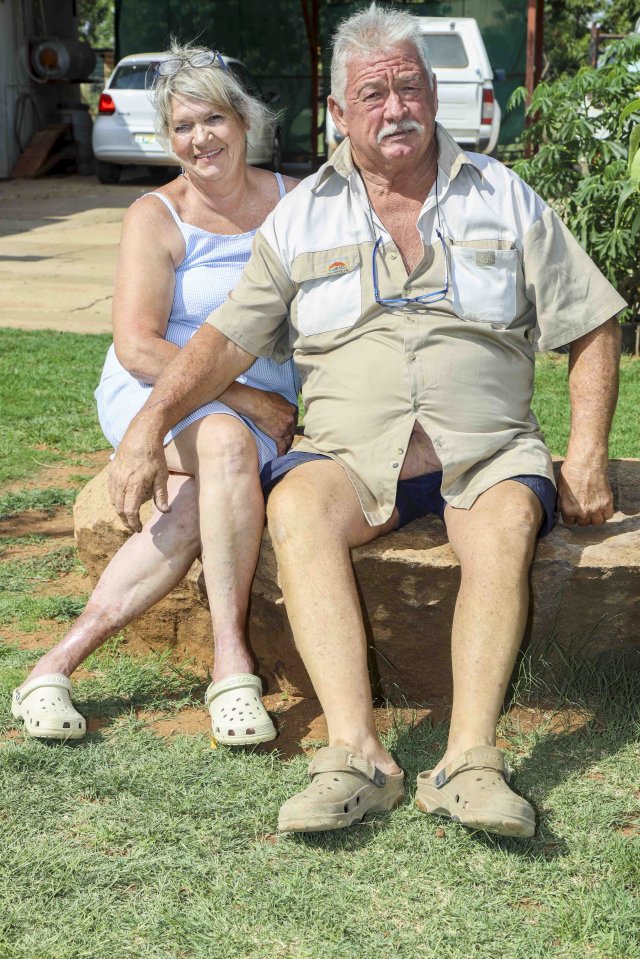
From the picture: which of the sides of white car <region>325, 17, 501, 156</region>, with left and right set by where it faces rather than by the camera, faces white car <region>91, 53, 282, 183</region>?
left

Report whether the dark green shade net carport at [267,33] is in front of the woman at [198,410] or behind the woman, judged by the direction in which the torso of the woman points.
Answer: behind

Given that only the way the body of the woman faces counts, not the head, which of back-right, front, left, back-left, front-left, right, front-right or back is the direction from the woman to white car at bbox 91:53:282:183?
back

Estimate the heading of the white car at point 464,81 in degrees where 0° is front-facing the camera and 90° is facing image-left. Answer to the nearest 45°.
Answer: approximately 180°

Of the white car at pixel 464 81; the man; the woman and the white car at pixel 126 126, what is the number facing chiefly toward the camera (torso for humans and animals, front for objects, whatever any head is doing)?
2

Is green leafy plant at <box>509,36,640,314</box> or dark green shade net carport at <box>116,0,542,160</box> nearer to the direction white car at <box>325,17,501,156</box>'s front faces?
the dark green shade net carport

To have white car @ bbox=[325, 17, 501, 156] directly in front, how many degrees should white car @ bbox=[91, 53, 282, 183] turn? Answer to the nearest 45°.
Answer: approximately 45° to its right

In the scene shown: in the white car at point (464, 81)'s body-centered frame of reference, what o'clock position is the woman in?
The woman is roughly at 6 o'clock from the white car.

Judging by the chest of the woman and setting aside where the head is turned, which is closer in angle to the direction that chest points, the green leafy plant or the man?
the man

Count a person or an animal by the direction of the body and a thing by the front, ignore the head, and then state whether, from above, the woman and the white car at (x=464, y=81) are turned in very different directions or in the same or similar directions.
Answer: very different directions

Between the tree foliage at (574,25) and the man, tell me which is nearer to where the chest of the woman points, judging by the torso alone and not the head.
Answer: the man

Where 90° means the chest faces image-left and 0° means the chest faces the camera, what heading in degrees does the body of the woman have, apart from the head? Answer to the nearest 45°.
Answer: approximately 0°
